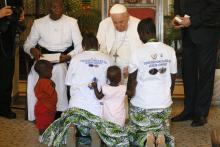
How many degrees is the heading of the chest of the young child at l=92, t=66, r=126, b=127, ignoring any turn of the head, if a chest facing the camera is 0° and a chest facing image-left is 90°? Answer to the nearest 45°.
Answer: approximately 180°

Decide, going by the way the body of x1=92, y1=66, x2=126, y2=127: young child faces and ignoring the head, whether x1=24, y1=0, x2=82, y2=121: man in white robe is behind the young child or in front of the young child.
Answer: in front

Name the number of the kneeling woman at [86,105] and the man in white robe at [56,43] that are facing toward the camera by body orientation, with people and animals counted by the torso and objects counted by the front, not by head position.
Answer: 1

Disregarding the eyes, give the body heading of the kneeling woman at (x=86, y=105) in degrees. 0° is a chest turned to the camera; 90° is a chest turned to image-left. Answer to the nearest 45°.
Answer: approximately 180°

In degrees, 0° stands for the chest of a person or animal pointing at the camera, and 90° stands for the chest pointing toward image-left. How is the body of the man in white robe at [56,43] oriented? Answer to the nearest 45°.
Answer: approximately 0°

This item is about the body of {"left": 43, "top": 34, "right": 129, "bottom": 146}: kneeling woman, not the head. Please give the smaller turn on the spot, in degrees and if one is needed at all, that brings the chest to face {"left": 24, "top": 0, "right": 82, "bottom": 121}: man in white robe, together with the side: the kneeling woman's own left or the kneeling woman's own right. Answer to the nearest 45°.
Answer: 0° — they already face them

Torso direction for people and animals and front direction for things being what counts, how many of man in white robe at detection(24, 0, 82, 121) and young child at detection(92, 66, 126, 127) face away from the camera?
1

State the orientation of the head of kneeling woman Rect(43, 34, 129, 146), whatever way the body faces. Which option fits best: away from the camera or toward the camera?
away from the camera

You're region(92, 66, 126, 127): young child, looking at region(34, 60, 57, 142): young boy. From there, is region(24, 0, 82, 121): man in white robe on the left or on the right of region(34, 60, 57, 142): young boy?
right

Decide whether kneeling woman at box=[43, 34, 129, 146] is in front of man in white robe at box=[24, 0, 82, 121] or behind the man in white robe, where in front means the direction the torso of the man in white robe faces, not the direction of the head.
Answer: in front
